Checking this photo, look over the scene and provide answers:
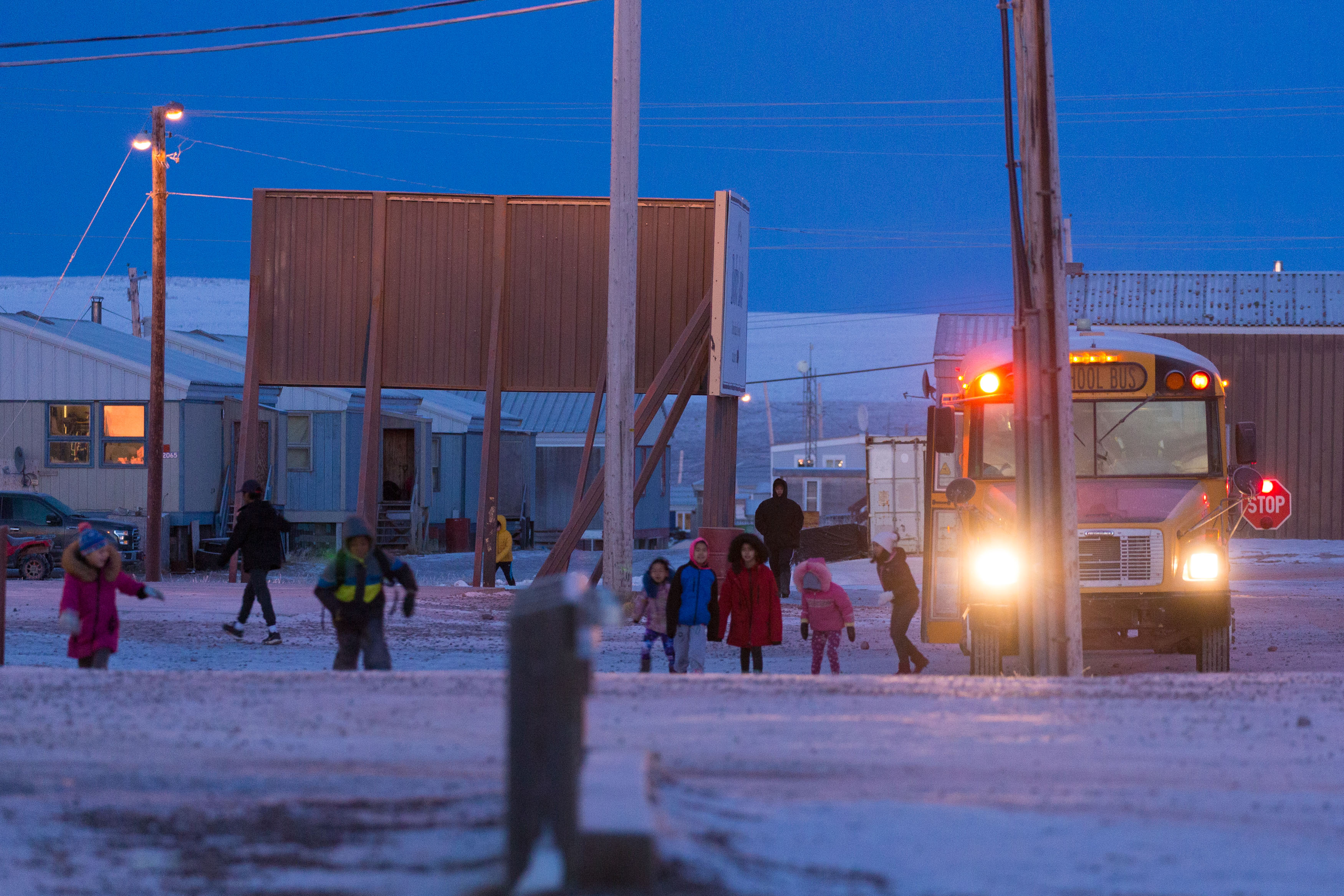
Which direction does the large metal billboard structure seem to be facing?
away from the camera

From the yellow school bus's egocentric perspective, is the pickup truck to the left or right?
on its right

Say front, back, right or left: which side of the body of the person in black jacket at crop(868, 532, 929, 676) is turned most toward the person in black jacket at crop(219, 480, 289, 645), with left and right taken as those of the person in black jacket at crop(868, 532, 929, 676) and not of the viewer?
front

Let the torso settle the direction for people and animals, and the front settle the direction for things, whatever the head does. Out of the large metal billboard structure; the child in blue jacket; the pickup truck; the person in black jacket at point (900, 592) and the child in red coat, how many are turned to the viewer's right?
1

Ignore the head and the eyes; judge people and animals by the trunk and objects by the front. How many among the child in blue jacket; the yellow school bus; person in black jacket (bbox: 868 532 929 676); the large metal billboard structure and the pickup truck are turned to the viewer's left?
1

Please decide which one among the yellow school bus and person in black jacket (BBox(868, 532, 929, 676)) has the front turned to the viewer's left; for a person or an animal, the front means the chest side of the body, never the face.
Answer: the person in black jacket

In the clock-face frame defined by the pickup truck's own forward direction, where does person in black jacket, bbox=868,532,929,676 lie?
The person in black jacket is roughly at 2 o'clock from the pickup truck.

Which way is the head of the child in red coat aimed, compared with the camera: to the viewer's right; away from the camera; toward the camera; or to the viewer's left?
toward the camera

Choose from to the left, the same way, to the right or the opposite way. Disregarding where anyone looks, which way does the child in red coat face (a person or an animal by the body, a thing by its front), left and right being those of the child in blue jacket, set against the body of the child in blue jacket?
the same way

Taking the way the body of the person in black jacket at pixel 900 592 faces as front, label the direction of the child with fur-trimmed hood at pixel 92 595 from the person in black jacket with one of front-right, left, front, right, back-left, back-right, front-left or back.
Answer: front-left

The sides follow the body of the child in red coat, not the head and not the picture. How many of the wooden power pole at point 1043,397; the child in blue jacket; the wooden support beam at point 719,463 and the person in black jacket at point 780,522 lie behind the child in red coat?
2

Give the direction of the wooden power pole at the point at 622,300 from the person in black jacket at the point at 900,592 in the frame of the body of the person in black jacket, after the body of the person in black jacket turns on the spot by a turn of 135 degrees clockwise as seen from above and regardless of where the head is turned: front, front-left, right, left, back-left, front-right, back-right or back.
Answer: left

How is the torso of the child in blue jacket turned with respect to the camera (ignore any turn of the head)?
toward the camera

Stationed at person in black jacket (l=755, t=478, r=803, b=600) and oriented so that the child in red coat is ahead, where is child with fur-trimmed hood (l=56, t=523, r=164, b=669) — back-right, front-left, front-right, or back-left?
front-right

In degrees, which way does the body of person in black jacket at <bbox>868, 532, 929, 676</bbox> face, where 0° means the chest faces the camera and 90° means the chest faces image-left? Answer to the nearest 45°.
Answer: approximately 90°

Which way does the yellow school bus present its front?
toward the camera

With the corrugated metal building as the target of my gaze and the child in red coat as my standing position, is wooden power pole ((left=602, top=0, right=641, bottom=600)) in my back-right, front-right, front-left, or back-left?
front-left

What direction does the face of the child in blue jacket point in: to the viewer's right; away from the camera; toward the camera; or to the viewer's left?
toward the camera

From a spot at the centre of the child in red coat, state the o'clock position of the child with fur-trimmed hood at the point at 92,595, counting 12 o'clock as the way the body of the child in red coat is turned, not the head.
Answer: The child with fur-trimmed hood is roughly at 2 o'clock from the child in red coat.

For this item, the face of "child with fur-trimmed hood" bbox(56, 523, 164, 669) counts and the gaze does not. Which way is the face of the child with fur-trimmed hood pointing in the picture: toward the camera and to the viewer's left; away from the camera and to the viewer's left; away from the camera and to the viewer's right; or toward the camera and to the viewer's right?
toward the camera and to the viewer's right

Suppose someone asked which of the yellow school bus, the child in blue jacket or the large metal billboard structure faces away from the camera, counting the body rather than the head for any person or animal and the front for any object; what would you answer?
the large metal billboard structure
